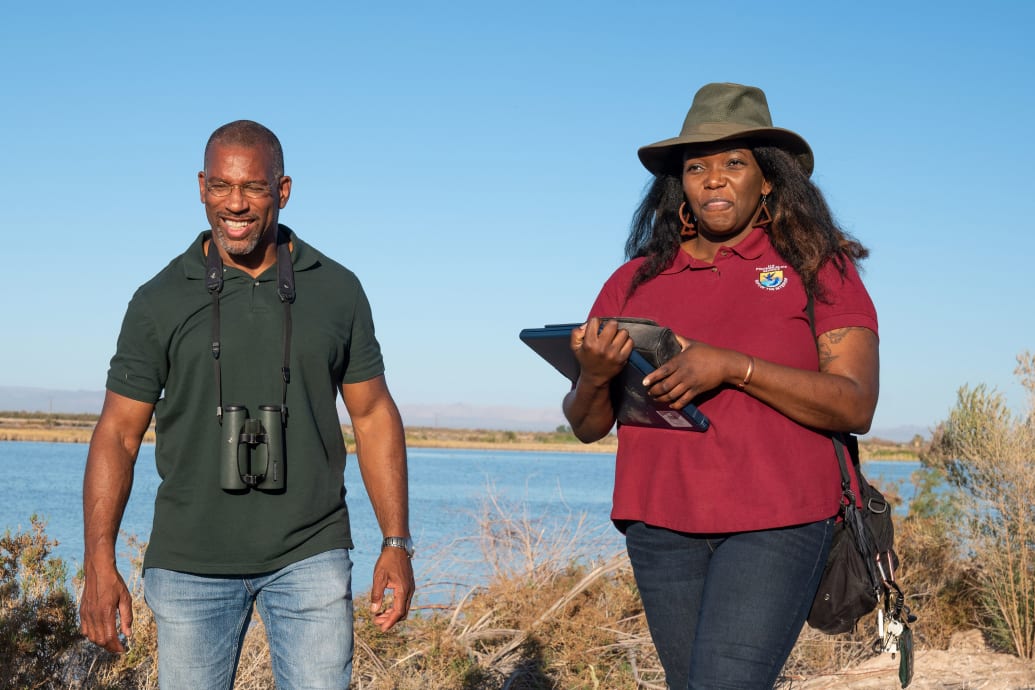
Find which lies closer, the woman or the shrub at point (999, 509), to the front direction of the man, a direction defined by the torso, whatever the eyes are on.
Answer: the woman

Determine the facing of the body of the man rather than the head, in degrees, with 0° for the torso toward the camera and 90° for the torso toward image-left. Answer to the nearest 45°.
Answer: approximately 0°

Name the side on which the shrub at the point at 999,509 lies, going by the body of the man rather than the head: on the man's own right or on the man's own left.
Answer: on the man's own left

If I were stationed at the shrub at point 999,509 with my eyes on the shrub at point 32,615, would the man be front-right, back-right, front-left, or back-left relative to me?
front-left

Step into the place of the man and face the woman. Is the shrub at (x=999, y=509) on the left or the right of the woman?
left

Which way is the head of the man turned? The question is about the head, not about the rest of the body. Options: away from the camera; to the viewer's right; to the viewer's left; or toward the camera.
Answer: toward the camera

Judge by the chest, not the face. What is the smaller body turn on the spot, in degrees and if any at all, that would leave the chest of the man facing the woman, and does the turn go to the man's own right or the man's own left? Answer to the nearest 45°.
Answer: approximately 90° to the man's own left

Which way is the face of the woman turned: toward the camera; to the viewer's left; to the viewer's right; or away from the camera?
toward the camera
